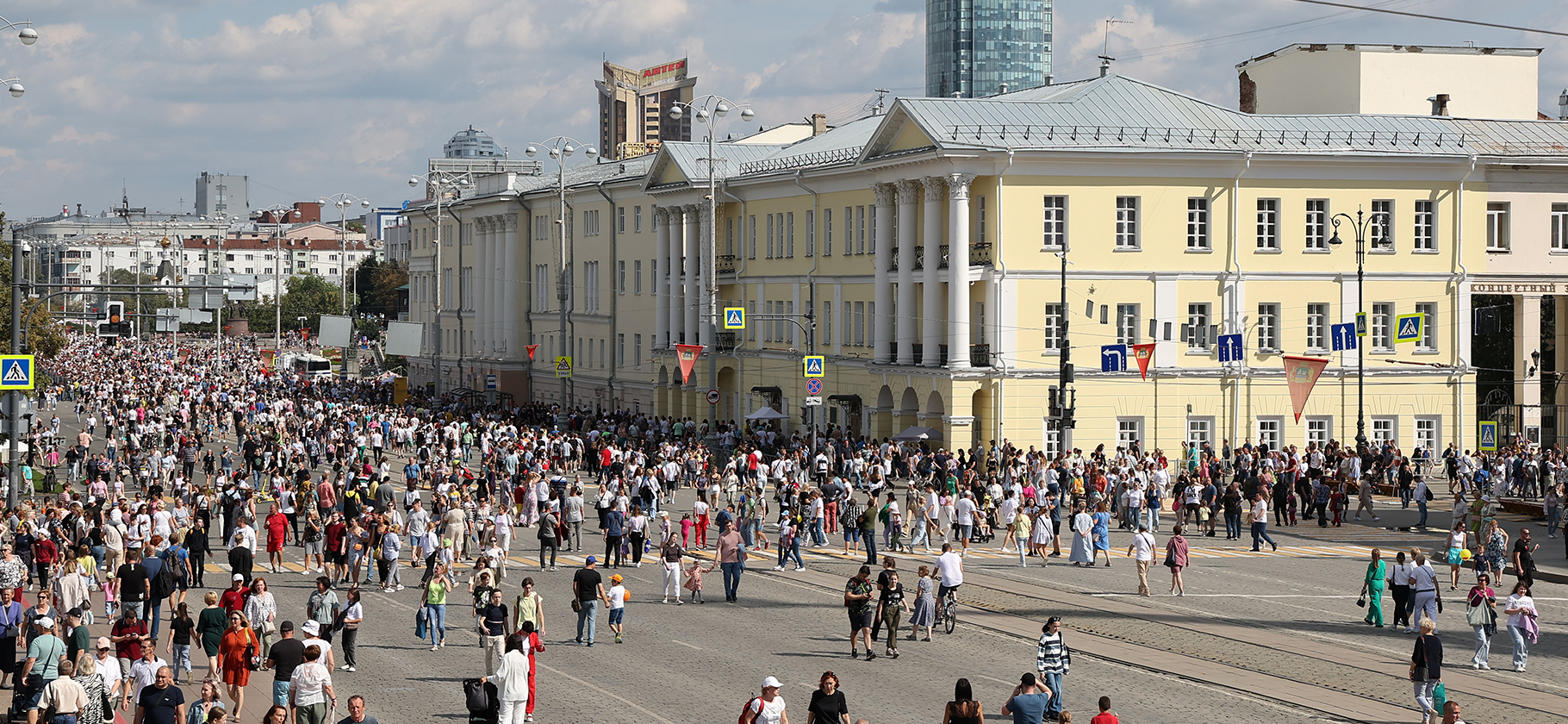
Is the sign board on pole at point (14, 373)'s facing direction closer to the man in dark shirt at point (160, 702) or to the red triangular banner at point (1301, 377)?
the man in dark shirt

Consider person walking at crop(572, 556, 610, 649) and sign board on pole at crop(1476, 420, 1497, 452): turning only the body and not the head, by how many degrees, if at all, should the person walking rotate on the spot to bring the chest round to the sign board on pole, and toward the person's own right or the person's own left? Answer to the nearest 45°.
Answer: approximately 45° to the person's own right

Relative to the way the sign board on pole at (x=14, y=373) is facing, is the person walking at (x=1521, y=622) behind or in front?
in front

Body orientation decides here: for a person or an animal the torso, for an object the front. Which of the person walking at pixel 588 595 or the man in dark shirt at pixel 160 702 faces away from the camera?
the person walking

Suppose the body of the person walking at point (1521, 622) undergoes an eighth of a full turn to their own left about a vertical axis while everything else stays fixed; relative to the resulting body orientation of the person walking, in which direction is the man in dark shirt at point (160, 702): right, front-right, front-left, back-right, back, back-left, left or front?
right

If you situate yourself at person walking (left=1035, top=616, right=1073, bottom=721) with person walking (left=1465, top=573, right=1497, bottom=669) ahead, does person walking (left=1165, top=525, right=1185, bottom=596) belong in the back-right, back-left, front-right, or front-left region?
front-left

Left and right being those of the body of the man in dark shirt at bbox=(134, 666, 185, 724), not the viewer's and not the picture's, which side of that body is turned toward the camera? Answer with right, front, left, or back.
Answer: front

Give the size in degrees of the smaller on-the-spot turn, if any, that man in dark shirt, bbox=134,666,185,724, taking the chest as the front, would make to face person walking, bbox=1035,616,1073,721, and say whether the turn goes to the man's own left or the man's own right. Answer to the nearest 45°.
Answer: approximately 90° to the man's own left

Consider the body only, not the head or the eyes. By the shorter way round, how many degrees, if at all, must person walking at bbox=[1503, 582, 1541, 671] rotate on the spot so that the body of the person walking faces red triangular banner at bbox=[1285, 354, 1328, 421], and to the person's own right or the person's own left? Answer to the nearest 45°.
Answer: approximately 180°

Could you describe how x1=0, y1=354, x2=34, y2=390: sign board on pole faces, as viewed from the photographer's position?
facing the viewer

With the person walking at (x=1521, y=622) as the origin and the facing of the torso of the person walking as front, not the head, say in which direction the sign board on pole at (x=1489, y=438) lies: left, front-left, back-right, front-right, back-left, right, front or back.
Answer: back

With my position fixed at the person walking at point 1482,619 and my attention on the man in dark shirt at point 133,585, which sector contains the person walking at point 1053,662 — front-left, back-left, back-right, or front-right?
front-left

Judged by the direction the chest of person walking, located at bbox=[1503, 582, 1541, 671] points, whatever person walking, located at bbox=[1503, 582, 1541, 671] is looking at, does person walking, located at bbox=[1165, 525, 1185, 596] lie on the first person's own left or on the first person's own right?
on the first person's own right

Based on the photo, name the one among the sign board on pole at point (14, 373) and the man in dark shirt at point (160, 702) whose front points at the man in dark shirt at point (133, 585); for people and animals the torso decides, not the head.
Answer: the sign board on pole
